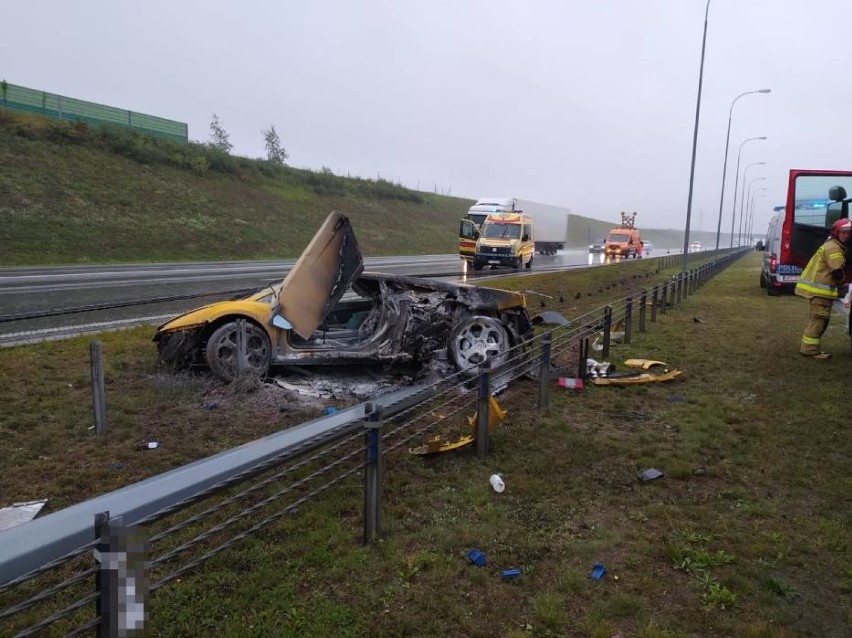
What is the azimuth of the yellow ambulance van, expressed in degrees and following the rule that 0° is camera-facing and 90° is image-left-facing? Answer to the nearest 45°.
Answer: approximately 45°

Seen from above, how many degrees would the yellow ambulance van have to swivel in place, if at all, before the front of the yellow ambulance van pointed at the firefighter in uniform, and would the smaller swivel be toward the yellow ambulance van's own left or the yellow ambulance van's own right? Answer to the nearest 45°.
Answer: approximately 45° to the yellow ambulance van's own left

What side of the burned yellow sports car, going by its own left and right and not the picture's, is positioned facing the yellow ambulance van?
right

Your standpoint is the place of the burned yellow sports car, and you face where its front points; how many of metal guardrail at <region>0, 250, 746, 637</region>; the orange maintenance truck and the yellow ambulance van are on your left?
1

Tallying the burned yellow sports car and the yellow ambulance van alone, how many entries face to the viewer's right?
0

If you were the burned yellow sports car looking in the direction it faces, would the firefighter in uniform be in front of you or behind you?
behind

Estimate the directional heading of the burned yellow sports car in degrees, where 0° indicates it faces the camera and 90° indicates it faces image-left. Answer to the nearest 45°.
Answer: approximately 90°
